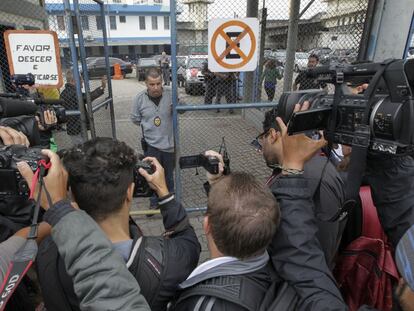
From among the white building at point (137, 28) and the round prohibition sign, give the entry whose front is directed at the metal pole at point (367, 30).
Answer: the white building

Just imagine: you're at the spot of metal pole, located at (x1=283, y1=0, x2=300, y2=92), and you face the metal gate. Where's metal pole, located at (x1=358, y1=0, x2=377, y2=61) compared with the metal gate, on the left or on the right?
left

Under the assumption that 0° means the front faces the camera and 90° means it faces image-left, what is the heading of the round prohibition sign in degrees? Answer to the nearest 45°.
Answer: approximately 0°

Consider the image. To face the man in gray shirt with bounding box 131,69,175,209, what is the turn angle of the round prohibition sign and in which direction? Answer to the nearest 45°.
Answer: approximately 135° to its right

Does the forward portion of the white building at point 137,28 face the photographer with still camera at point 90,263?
yes

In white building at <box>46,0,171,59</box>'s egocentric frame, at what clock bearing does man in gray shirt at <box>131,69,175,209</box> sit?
The man in gray shirt is roughly at 12 o'clock from the white building.

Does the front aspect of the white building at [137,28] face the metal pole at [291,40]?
yes

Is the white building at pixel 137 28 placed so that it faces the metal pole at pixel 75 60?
yes
